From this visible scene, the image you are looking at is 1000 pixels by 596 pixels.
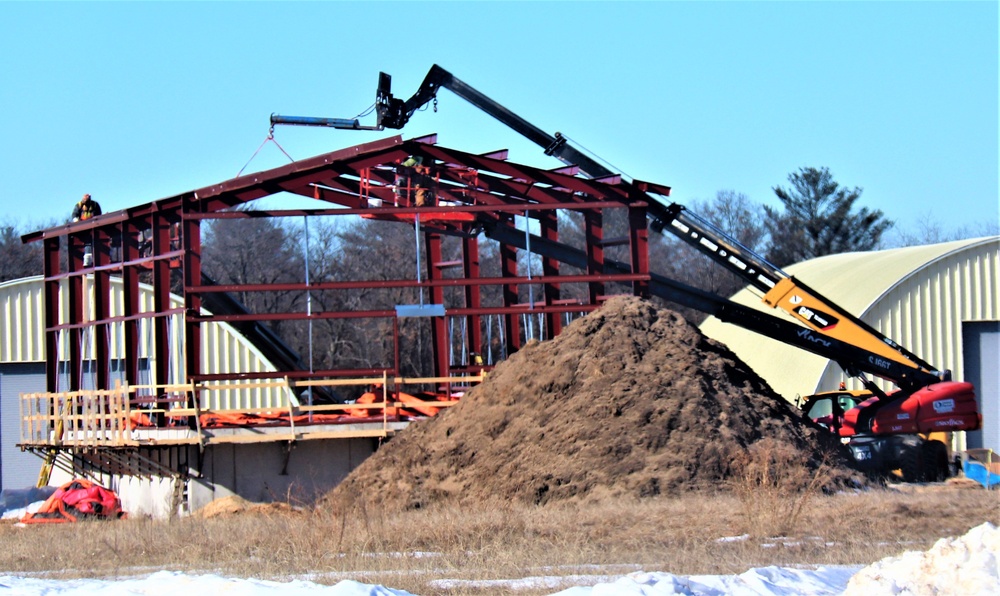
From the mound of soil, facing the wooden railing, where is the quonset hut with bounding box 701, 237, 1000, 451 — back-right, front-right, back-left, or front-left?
back-right

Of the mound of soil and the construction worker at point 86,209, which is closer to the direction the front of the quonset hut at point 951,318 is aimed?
the mound of soil

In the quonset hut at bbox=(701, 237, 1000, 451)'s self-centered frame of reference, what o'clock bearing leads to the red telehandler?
The red telehandler is roughly at 2 o'clock from the quonset hut.

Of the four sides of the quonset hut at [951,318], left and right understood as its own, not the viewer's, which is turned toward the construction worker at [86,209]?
right

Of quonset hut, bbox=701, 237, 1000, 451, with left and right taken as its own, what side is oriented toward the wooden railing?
right

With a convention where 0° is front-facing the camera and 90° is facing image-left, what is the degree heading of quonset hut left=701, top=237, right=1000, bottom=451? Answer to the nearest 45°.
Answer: approximately 315°

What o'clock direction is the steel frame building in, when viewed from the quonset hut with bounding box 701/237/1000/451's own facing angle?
The steel frame building is roughly at 3 o'clock from the quonset hut.
